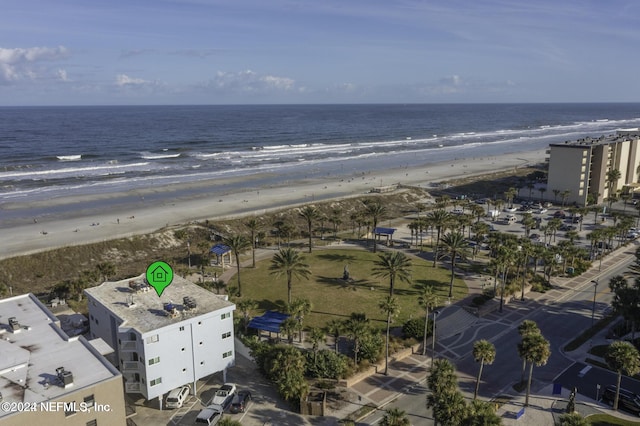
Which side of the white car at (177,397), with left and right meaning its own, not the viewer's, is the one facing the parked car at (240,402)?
right

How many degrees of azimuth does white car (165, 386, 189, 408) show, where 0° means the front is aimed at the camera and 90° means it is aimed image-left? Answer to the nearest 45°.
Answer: approximately 225°

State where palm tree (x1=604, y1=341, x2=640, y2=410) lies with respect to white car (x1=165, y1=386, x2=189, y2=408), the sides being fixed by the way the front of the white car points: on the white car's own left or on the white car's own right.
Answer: on the white car's own right

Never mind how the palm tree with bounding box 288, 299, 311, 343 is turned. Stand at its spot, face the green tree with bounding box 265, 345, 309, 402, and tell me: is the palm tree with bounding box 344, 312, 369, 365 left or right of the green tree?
left

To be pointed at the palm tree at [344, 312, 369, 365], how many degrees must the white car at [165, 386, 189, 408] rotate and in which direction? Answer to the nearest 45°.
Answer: approximately 45° to its right

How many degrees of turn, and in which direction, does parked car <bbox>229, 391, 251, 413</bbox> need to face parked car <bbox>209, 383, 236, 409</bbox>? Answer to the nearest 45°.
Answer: approximately 90° to its left
